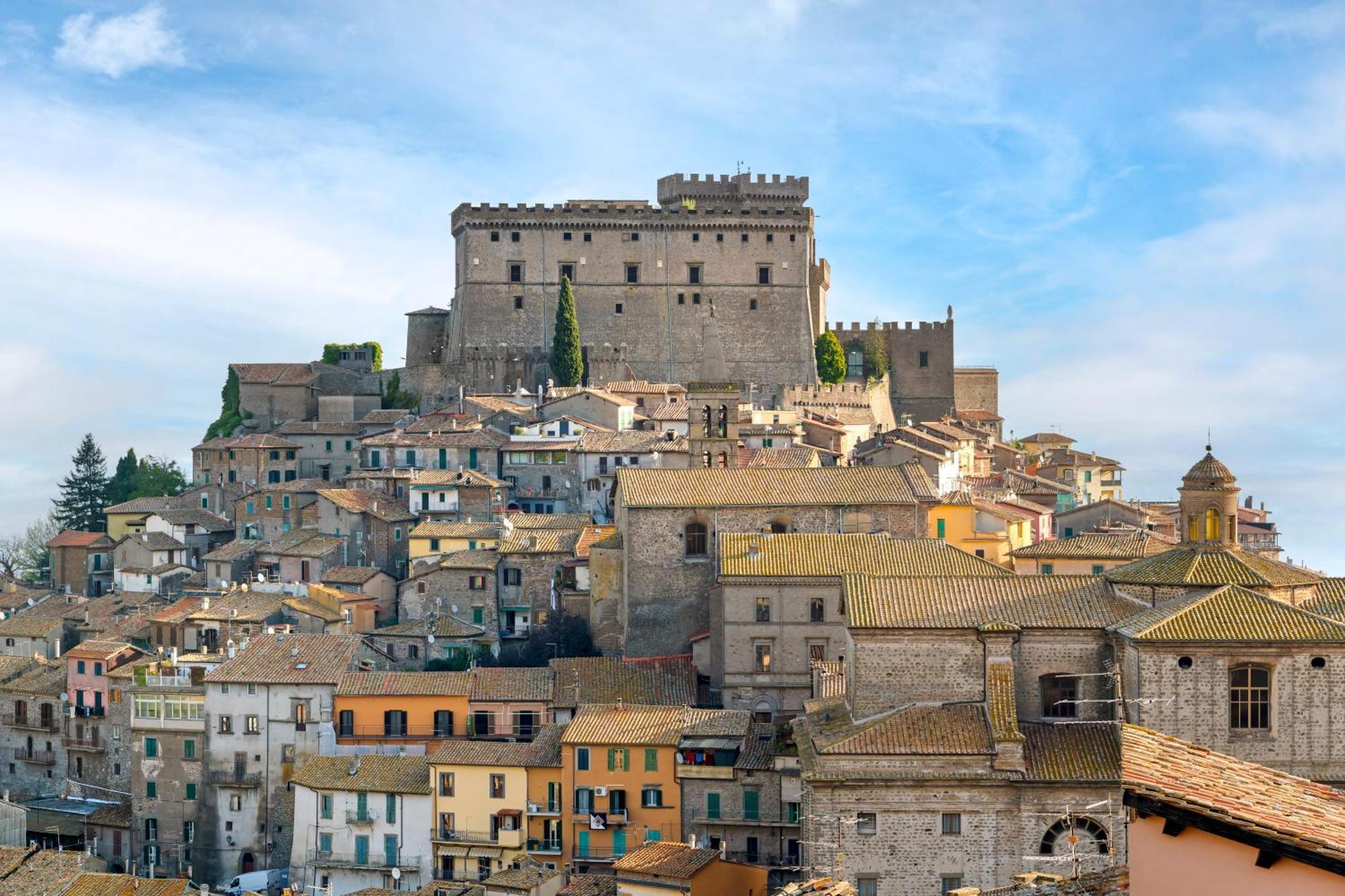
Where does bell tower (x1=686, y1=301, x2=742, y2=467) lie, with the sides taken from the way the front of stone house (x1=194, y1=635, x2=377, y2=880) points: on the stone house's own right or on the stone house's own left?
on the stone house's own left

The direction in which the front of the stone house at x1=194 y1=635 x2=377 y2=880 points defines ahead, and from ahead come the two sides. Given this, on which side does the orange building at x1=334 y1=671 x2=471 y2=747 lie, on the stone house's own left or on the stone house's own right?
on the stone house's own left

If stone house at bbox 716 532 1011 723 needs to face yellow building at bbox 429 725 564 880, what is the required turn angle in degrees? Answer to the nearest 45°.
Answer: approximately 90° to its right

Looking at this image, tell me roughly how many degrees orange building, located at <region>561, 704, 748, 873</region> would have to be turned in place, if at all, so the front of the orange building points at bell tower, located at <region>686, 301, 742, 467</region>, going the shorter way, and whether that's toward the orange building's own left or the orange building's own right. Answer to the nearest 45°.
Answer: approximately 180°

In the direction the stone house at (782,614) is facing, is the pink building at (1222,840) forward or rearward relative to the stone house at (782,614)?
forward

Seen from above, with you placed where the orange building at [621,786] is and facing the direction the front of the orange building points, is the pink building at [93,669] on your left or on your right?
on your right

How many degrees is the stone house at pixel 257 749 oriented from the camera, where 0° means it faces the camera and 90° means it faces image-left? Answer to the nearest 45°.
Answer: approximately 0°

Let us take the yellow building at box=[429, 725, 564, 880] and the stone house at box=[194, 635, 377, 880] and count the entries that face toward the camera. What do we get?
2
